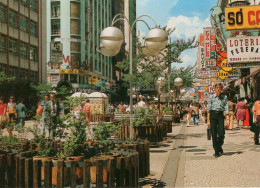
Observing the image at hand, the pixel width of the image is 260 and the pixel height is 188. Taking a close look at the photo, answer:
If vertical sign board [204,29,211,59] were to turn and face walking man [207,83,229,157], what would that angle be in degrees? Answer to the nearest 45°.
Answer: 0° — it already faces them

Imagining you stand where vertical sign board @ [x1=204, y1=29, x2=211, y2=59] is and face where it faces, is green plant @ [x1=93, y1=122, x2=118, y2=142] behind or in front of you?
in front

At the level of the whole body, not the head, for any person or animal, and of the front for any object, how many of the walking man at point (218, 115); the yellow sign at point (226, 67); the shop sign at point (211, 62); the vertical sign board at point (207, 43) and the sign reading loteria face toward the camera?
5

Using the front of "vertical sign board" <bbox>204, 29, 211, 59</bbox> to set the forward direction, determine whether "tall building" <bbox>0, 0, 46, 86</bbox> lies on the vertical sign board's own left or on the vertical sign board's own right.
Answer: on the vertical sign board's own right

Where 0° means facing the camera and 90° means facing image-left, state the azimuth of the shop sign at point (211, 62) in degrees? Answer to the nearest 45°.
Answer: approximately 0°

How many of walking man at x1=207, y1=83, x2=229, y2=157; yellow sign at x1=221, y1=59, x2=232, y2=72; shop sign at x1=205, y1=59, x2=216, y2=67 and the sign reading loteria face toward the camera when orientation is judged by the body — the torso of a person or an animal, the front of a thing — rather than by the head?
4

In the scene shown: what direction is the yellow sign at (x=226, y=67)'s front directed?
toward the camera

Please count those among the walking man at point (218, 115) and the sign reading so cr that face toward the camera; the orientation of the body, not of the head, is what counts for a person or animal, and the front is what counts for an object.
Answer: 2

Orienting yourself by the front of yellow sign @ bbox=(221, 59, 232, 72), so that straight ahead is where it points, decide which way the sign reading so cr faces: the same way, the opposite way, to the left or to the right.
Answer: the same way

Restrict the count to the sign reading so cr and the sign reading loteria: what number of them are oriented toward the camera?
2

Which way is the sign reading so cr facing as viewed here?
toward the camera

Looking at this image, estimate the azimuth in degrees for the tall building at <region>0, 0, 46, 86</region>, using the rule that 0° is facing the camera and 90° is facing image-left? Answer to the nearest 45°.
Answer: approximately 315°

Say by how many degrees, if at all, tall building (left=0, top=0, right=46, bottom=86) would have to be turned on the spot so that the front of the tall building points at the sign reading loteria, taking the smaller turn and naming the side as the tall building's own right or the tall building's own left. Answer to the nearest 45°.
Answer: approximately 45° to the tall building's own right

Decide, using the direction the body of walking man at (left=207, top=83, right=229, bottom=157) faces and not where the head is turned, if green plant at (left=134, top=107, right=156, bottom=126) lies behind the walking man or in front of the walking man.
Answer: behind

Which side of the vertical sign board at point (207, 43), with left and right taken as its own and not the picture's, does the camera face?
front

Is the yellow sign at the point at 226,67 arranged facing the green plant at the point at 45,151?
yes

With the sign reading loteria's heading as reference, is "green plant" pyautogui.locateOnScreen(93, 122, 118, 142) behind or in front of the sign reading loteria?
in front

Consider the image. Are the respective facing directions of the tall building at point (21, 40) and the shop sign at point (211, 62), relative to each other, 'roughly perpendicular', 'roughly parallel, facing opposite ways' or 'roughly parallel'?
roughly perpendicular
